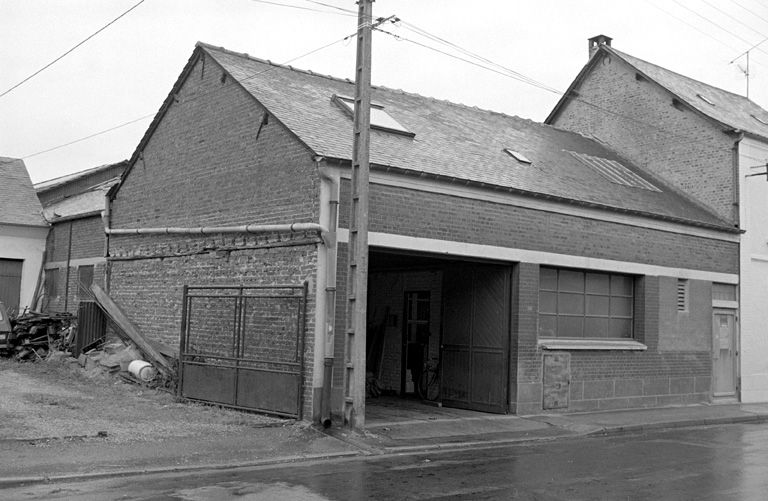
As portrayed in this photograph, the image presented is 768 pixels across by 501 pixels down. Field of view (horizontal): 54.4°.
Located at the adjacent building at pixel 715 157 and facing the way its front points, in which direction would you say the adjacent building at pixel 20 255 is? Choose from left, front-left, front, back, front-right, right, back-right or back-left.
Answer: back-right

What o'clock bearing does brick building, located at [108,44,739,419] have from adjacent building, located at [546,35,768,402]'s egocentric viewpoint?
The brick building is roughly at 3 o'clock from the adjacent building.

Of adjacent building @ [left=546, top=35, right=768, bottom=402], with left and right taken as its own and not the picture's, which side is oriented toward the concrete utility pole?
right

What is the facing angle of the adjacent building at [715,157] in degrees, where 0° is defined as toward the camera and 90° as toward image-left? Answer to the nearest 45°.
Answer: approximately 315°

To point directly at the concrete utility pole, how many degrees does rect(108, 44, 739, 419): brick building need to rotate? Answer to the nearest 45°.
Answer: approximately 45° to its right

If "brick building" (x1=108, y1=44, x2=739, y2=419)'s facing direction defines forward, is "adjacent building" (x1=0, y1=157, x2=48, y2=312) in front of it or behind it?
behind

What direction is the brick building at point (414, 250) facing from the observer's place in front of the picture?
facing the viewer and to the right of the viewer

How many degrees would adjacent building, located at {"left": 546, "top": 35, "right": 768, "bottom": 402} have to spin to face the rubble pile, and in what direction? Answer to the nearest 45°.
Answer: approximately 135° to its right

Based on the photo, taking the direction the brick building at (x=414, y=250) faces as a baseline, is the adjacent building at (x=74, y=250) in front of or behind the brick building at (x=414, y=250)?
behind

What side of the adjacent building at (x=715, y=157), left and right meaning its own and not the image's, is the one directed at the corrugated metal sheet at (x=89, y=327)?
right

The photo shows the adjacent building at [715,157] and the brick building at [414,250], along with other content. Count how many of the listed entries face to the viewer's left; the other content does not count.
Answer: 0

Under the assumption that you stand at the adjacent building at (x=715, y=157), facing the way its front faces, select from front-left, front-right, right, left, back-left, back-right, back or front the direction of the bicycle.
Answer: right
